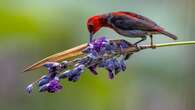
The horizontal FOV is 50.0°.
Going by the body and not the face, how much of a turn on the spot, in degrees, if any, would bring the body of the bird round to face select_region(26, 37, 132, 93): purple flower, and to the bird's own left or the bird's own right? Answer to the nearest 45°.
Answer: approximately 45° to the bird's own left

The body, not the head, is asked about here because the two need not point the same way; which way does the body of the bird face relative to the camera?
to the viewer's left
